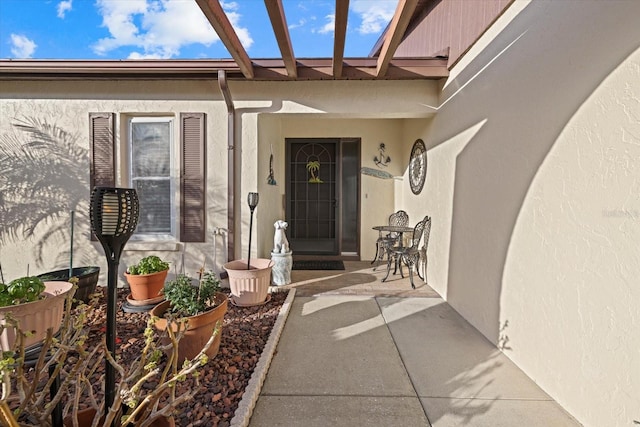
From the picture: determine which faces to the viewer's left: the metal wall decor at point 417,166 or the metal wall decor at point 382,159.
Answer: the metal wall decor at point 417,166

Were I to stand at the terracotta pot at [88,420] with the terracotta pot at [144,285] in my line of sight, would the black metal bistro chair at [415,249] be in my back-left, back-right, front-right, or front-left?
front-right

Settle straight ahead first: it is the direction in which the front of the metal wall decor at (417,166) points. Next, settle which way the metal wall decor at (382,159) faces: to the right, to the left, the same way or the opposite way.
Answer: to the left

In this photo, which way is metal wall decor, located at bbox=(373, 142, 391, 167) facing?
toward the camera

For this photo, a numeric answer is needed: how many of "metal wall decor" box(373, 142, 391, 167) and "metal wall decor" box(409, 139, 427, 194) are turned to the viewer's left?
1

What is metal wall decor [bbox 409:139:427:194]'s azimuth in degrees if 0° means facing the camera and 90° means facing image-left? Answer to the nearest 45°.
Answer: approximately 90°

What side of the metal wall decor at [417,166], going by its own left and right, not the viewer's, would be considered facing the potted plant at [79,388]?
left

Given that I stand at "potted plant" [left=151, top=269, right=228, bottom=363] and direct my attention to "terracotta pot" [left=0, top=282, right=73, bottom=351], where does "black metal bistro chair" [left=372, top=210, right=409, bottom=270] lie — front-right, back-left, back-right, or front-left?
back-right

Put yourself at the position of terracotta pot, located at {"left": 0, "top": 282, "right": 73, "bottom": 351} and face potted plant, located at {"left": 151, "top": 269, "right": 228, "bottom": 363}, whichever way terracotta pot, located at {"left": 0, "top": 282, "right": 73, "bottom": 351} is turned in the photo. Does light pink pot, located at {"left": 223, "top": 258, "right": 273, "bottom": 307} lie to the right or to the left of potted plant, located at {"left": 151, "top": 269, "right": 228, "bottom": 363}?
left

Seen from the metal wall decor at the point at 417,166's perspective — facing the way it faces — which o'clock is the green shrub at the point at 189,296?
The green shrub is roughly at 10 o'clock from the metal wall decor.

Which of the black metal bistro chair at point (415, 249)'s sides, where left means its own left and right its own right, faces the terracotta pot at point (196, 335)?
front

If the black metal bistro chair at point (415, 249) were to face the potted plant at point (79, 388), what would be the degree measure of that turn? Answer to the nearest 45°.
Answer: approximately 45° to its left

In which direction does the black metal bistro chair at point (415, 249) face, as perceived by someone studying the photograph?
facing the viewer and to the left of the viewer

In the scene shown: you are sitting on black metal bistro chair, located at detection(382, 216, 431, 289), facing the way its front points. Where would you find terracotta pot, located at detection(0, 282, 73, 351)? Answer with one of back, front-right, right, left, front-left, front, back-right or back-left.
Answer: front

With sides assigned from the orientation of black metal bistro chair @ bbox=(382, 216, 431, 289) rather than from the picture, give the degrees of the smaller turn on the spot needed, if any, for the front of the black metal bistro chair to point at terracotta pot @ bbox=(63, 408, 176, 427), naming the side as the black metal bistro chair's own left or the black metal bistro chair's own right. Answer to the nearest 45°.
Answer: approximately 45° to the black metal bistro chair's own left

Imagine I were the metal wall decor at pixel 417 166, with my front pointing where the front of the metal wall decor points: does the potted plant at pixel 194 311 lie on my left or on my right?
on my left

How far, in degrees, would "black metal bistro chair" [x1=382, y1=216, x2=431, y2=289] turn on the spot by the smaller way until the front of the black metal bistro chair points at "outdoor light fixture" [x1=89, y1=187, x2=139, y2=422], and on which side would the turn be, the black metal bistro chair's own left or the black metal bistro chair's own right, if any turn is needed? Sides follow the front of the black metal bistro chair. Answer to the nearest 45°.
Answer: approximately 45° to the black metal bistro chair's own left

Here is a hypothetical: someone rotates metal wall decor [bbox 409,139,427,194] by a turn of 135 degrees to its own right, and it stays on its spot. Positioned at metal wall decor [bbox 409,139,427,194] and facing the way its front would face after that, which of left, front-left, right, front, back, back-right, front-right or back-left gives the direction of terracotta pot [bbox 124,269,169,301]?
back

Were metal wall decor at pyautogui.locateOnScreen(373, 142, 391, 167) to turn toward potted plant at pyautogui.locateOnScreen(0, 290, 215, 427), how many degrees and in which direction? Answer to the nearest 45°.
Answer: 0° — it already faces it
